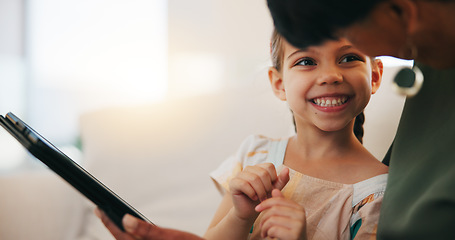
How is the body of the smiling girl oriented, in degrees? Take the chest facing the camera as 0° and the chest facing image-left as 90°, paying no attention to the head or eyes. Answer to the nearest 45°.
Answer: approximately 0°
